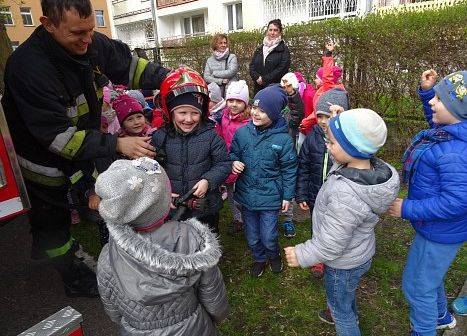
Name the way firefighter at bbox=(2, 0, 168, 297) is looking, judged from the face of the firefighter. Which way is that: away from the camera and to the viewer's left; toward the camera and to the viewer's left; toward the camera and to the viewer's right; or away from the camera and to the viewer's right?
toward the camera and to the viewer's right

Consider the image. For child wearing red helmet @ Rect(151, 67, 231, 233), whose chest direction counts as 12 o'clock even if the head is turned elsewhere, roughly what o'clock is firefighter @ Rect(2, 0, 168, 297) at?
The firefighter is roughly at 3 o'clock from the child wearing red helmet.

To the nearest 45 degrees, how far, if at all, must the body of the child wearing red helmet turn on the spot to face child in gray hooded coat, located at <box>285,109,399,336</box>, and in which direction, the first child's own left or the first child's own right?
approximately 45° to the first child's own left

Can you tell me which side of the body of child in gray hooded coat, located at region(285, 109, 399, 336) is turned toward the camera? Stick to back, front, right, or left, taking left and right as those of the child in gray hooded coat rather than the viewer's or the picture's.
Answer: left

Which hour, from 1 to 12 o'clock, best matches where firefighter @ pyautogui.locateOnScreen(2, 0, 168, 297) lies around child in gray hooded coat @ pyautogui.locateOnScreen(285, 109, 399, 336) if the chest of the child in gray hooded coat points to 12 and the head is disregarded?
The firefighter is roughly at 12 o'clock from the child in gray hooded coat.

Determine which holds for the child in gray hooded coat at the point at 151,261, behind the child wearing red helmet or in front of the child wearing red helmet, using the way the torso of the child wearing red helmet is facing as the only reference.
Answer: in front

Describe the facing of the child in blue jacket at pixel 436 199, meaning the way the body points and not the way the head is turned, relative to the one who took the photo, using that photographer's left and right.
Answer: facing to the left of the viewer

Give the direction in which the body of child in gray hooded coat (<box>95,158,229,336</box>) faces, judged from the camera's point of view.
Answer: away from the camera

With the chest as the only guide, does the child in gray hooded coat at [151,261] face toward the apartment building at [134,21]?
yes

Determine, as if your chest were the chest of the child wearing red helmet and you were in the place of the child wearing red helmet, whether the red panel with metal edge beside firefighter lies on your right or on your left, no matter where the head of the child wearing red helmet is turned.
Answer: on your right

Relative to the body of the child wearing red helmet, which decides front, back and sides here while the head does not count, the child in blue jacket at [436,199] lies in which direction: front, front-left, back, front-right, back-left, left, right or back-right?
front-left
